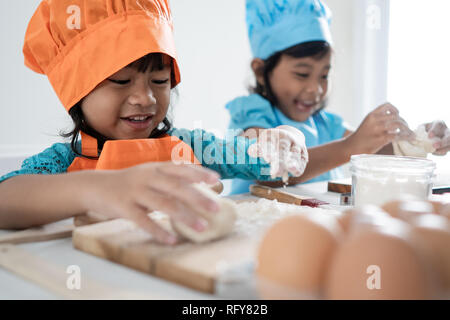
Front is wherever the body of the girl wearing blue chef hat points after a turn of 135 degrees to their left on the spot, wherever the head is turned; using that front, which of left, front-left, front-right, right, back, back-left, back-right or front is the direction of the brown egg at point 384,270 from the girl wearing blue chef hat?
back

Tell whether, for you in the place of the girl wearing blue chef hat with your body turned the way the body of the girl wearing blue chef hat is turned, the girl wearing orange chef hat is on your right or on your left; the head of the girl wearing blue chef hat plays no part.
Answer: on your right

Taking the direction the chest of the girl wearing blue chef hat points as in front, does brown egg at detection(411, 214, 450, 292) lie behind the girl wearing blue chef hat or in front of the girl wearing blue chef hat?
in front

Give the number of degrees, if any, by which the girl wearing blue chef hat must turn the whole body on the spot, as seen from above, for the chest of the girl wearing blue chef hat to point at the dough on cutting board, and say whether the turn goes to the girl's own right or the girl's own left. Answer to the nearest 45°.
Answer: approximately 45° to the girl's own right

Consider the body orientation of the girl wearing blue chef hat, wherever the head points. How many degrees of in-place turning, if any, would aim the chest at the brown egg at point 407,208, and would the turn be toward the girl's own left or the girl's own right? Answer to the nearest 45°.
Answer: approximately 45° to the girl's own right

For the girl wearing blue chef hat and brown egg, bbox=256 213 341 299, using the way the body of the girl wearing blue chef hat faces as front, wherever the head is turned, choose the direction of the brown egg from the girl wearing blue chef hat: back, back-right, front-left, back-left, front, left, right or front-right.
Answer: front-right

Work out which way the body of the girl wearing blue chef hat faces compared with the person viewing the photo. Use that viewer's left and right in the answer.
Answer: facing the viewer and to the right of the viewer

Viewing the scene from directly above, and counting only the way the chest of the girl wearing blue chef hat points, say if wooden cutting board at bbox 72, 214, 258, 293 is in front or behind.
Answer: in front
